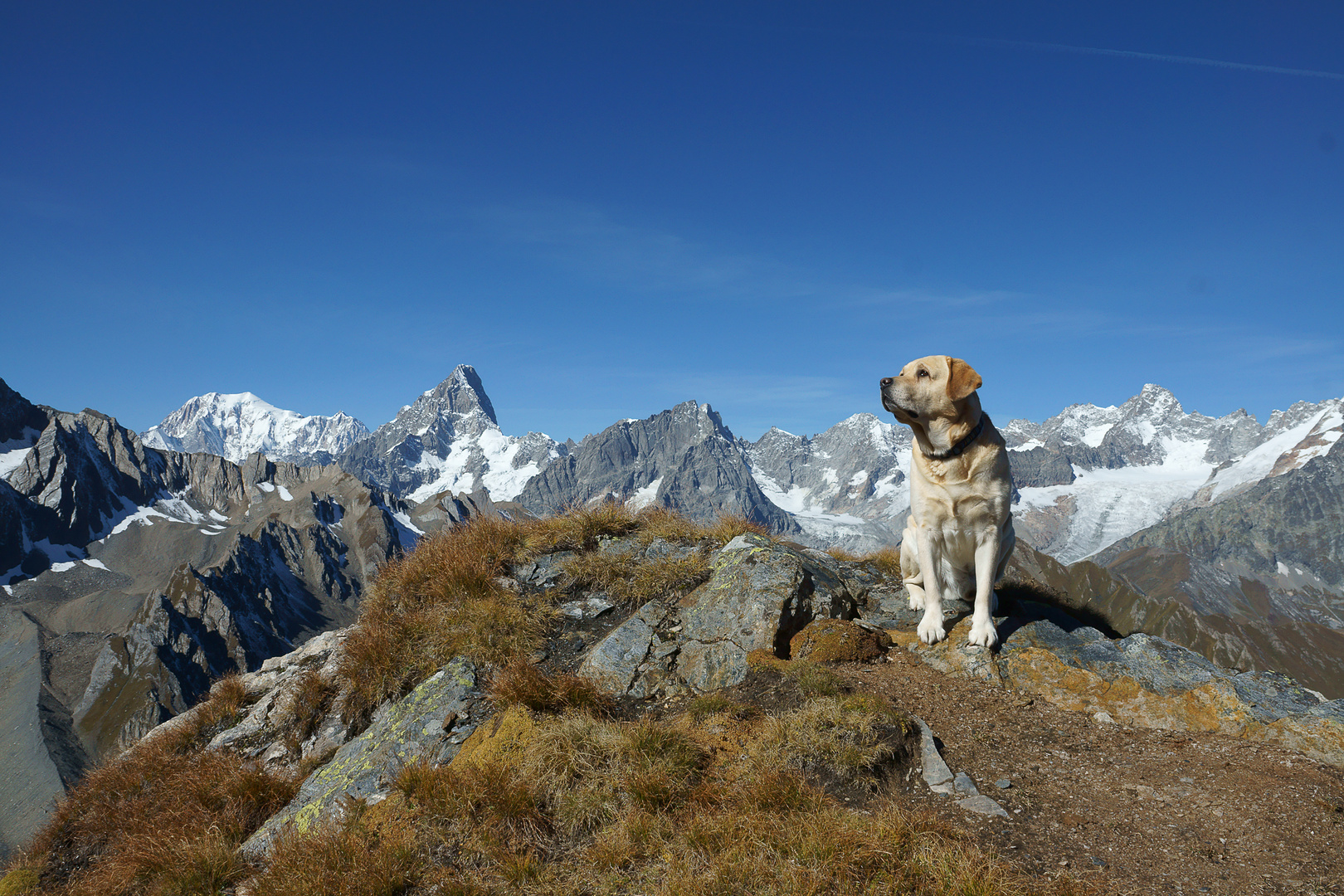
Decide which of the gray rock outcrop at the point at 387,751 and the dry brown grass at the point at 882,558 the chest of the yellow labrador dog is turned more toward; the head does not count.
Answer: the gray rock outcrop

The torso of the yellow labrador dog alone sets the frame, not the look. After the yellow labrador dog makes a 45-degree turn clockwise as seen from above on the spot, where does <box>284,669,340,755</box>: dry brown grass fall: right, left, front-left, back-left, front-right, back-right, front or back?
front-right

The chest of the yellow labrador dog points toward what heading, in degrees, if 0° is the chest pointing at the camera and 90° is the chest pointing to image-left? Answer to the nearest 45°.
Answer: approximately 0°

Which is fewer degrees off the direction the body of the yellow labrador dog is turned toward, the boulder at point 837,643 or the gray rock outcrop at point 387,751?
the gray rock outcrop

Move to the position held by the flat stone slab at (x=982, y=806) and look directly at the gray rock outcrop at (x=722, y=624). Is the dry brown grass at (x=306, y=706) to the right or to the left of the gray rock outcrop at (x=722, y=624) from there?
left

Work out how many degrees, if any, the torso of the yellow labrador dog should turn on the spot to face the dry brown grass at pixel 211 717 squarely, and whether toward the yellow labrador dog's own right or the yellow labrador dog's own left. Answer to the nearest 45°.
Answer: approximately 90° to the yellow labrador dog's own right

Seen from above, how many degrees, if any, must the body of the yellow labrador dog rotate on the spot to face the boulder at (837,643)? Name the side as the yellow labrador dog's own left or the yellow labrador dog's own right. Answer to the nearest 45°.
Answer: approximately 45° to the yellow labrador dog's own right
